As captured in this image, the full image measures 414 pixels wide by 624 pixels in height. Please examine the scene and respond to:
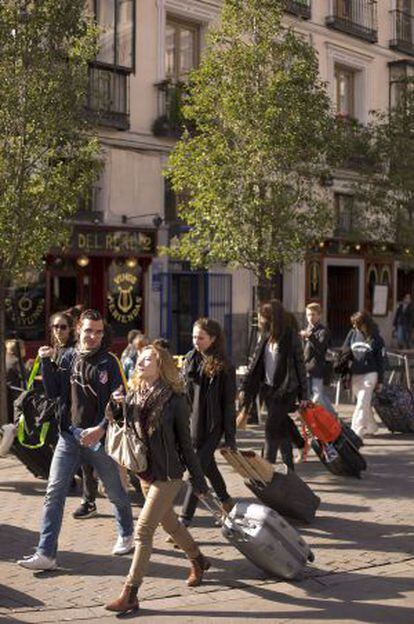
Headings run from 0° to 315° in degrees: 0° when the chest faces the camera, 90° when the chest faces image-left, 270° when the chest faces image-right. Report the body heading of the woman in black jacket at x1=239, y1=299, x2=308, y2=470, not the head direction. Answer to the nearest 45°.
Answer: approximately 45°

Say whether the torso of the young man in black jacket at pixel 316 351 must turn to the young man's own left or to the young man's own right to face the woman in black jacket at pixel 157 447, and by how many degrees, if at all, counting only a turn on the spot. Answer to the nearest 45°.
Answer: approximately 45° to the young man's own left

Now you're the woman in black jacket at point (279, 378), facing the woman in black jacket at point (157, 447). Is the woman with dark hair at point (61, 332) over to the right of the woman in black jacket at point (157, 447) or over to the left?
right

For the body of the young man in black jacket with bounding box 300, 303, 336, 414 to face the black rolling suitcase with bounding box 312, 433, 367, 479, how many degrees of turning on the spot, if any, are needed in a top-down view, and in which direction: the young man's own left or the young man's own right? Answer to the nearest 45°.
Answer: approximately 45° to the young man's own left
